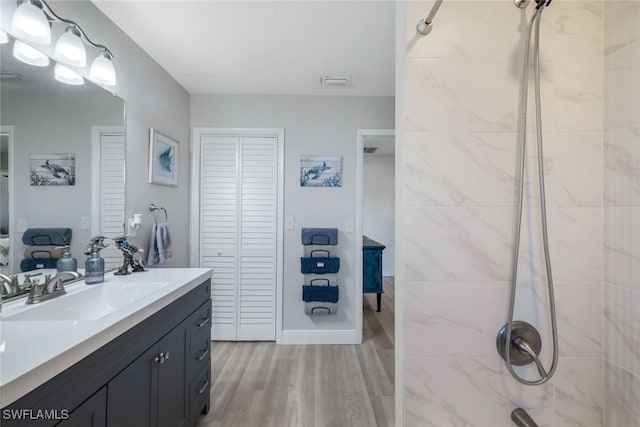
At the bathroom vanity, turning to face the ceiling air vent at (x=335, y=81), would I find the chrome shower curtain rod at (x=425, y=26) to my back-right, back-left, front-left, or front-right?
front-right

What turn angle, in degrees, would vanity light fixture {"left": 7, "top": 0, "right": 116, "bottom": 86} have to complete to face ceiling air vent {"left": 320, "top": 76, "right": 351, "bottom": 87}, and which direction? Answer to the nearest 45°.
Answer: approximately 45° to its left

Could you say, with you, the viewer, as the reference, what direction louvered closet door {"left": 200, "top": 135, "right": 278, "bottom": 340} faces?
facing the viewer

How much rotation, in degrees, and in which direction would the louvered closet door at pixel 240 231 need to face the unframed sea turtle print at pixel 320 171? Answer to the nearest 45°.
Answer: approximately 90° to its left

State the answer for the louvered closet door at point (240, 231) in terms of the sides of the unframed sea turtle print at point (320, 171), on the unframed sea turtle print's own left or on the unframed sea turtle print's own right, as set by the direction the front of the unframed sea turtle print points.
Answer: on the unframed sea turtle print's own right

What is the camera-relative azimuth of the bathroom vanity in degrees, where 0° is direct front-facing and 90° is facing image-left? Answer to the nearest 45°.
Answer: approximately 315°

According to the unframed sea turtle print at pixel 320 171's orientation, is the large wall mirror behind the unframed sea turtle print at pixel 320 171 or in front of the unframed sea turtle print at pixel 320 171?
in front

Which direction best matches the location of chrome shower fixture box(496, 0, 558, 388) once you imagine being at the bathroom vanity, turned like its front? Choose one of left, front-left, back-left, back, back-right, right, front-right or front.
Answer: front

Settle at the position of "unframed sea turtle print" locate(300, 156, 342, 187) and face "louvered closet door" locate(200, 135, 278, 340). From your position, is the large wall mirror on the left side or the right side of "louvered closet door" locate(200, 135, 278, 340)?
left

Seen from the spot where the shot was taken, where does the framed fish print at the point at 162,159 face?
facing the viewer and to the right of the viewer

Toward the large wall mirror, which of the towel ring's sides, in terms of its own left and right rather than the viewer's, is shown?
right

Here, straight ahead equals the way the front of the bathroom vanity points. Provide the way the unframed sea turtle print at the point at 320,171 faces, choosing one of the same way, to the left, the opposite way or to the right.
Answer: to the right

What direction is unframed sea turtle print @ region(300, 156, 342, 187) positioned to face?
toward the camera

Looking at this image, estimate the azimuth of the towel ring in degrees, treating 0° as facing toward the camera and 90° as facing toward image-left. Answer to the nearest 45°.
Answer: approximately 315°

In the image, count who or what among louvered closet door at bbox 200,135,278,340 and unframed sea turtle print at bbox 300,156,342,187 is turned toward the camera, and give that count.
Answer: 2
